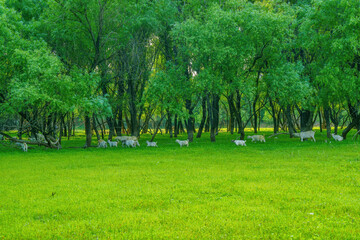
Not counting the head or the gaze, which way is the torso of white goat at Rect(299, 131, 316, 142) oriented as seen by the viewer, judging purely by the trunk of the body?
to the viewer's left
